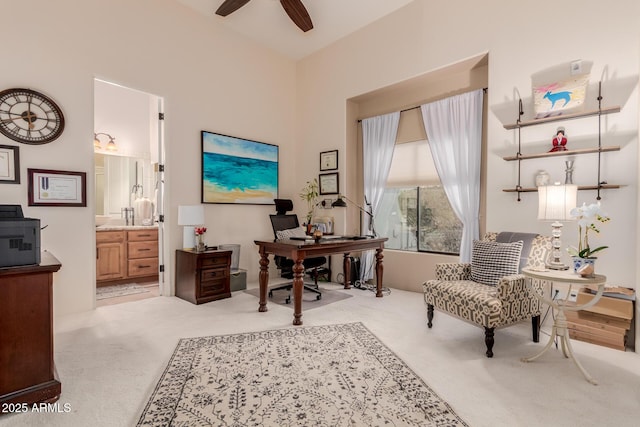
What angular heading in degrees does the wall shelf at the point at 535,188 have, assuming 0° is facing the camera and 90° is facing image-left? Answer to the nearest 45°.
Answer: approximately 0°

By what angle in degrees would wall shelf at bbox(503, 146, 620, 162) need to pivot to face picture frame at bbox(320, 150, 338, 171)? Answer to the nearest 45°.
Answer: approximately 90° to its right

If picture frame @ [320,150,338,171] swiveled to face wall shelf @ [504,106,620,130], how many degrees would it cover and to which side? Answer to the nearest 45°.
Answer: approximately 90° to its left

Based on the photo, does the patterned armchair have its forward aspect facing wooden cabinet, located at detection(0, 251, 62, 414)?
yes

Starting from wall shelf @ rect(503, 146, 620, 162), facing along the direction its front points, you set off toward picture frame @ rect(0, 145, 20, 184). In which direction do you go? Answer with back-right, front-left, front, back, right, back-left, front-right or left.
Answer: front-right

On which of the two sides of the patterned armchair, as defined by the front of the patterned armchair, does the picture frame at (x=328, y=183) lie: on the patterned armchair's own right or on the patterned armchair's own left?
on the patterned armchair's own right

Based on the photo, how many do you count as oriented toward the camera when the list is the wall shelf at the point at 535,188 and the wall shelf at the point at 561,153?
2

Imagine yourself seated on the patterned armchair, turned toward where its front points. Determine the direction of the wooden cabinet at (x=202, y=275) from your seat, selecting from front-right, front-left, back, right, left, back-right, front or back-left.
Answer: front-right

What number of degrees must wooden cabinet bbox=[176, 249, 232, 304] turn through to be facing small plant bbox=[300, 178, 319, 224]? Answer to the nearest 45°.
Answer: approximately 90° to its left

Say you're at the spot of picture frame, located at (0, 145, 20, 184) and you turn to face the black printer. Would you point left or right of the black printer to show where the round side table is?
left
